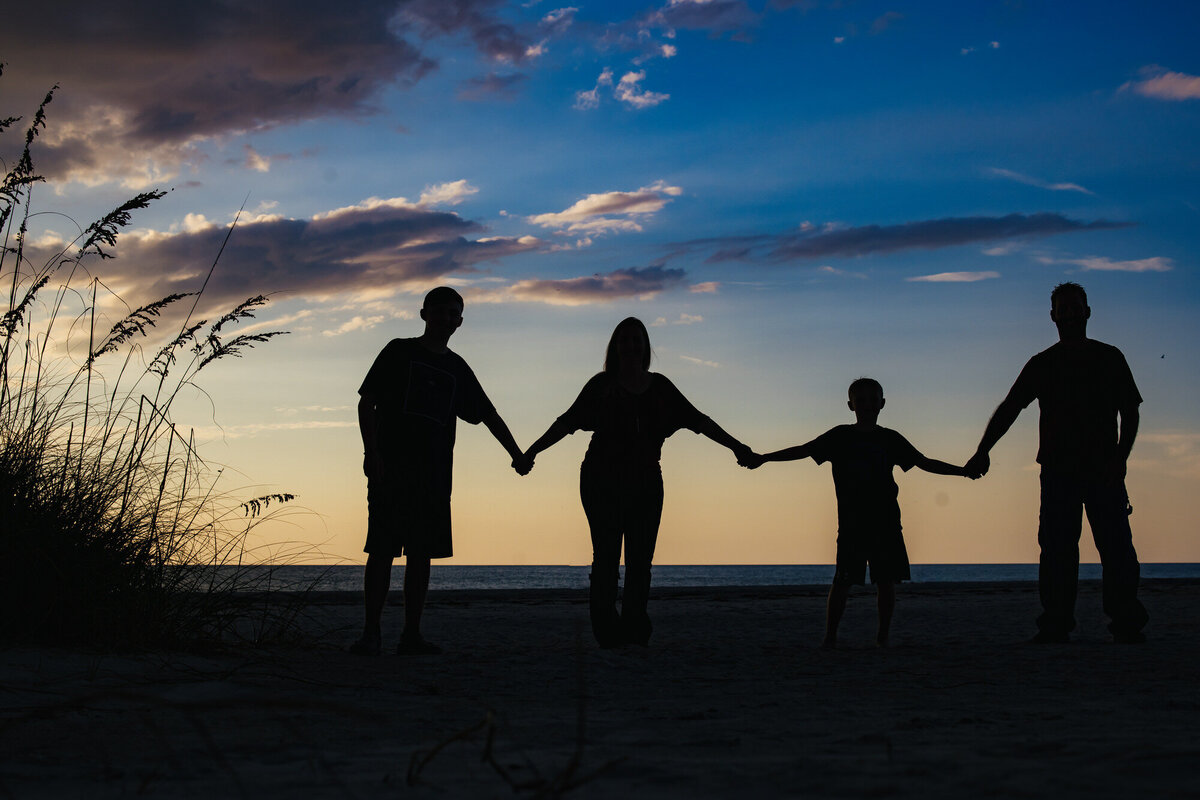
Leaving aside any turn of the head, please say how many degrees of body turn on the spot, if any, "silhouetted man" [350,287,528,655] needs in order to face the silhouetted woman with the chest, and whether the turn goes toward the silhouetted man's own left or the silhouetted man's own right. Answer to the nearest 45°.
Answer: approximately 90° to the silhouetted man's own left

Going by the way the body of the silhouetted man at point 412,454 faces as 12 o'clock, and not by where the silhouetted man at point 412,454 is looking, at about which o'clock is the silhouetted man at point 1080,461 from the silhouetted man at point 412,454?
the silhouetted man at point 1080,461 is roughly at 9 o'clock from the silhouetted man at point 412,454.

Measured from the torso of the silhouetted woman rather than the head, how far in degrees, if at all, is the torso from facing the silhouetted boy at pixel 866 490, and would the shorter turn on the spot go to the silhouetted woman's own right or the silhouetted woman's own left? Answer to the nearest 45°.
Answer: approximately 90° to the silhouetted woman's own left

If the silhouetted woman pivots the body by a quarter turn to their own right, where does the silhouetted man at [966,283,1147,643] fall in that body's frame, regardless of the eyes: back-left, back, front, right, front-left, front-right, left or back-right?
back

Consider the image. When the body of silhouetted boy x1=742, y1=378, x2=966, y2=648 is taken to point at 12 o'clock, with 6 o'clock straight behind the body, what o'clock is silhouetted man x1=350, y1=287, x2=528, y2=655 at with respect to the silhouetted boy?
The silhouetted man is roughly at 2 o'clock from the silhouetted boy.

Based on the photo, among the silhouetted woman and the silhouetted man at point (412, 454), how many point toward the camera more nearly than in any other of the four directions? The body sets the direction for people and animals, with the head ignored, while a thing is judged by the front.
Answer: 2
